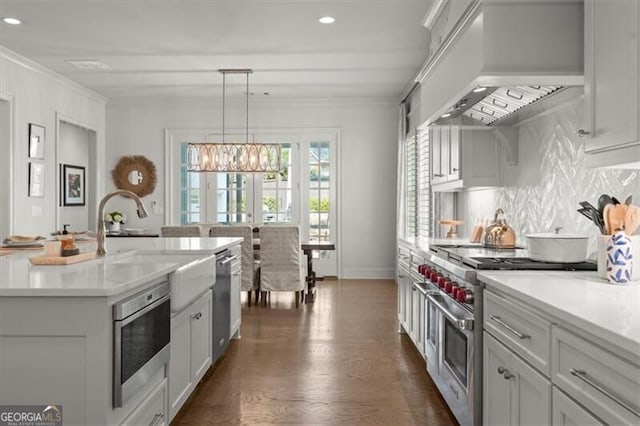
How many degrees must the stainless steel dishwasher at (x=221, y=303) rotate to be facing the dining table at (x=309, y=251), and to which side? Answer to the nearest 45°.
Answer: approximately 90° to its left

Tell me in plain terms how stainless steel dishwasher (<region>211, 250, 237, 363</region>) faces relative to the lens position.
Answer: facing to the right of the viewer

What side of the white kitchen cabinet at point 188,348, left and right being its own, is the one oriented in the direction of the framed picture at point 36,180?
back

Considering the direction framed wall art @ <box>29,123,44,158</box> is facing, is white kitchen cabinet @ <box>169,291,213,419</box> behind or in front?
in front

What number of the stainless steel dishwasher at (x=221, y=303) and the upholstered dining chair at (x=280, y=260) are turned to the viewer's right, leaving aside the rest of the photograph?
1

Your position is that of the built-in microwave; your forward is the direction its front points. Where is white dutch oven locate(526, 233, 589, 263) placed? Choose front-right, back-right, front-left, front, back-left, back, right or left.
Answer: front-left

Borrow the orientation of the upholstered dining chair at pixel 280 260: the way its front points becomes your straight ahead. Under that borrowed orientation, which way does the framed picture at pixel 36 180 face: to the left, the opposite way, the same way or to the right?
to the right

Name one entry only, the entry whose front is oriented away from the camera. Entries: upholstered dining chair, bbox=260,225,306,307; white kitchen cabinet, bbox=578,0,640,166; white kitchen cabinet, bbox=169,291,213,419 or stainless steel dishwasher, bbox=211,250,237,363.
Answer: the upholstered dining chair

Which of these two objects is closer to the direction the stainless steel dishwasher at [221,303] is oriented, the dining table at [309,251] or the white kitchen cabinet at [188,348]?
the dining table

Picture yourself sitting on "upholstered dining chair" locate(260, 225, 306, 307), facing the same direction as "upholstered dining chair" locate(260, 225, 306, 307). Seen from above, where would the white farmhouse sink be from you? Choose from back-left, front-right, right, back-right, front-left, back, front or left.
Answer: back

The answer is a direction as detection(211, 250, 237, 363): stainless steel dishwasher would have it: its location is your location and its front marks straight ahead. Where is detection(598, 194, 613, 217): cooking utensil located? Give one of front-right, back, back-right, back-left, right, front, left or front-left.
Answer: front-right

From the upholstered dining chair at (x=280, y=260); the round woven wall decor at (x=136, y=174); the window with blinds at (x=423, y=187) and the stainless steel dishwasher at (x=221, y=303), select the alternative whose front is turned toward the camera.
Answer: the round woven wall decor

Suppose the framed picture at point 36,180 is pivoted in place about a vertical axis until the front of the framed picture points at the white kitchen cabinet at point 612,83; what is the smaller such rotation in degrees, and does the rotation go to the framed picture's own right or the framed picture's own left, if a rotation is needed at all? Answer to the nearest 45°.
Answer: approximately 45° to the framed picture's own right

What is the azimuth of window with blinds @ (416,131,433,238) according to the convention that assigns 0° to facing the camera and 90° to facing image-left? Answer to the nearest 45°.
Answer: approximately 90°

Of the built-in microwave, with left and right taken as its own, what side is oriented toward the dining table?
left

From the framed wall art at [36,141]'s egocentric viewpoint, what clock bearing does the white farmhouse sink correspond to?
The white farmhouse sink is roughly at 1 o'clock from the framed wall art.

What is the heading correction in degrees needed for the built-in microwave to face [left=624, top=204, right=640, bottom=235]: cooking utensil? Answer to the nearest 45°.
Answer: approximately 45° to its left
